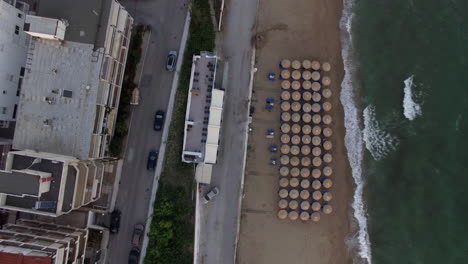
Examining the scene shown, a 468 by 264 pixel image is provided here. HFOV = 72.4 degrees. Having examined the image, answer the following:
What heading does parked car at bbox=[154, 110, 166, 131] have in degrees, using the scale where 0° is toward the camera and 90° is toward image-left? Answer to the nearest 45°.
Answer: approximately 180°

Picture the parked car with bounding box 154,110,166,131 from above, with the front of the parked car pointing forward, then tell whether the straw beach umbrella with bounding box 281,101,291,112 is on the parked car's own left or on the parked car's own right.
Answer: on the parked car's own right

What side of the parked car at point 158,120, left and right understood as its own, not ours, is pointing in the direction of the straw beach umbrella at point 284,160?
right

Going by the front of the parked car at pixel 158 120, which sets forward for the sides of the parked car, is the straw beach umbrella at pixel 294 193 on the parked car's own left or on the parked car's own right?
on the parked car's own right

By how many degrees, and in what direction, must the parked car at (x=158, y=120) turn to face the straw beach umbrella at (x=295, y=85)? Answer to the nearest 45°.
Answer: approximately 90° to its right

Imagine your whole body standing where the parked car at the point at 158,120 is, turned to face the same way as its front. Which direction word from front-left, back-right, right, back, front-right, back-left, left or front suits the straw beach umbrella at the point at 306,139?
right

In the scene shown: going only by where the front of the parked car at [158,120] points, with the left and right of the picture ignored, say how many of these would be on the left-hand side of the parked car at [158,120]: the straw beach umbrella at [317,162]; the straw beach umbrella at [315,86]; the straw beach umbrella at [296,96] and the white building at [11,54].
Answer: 1

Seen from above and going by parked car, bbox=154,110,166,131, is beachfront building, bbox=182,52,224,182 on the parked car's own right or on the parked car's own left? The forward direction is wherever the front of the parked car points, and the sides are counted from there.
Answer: on the parked car's own right

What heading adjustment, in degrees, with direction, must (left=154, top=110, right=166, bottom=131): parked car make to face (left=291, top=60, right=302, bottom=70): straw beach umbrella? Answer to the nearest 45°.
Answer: approximately 90° to its right

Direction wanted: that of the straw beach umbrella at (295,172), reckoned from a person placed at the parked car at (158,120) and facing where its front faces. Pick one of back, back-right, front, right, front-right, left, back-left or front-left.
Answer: right

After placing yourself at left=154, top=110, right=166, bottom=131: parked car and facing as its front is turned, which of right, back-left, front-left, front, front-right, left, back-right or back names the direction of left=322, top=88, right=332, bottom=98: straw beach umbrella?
right
